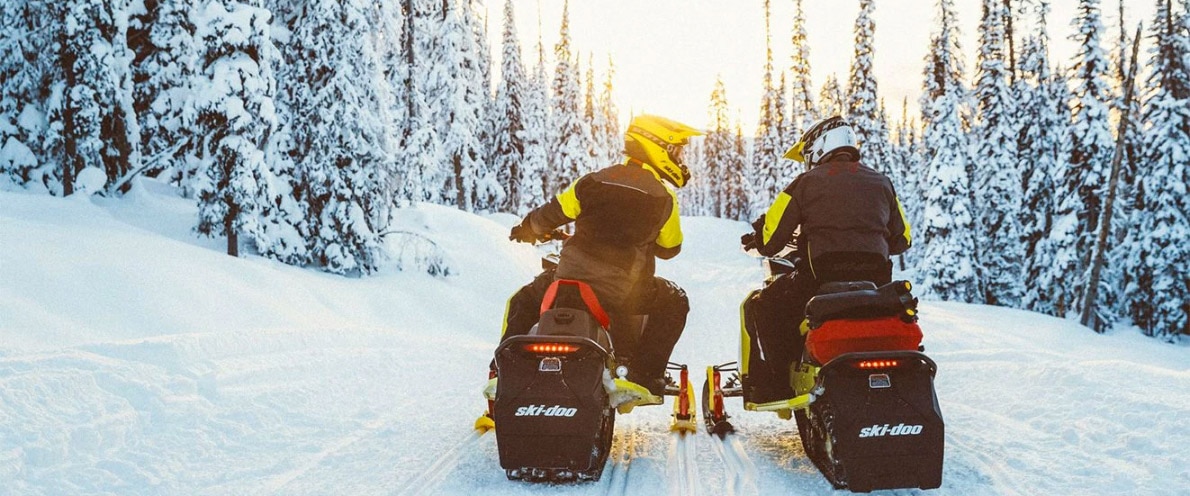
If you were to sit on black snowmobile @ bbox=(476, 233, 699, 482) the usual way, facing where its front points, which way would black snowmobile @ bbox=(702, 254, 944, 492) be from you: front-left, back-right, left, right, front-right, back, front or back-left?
right

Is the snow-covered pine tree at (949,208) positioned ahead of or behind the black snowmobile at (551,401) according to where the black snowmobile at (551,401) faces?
ahead

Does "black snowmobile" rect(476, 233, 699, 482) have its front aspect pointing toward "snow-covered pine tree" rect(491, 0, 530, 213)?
yes

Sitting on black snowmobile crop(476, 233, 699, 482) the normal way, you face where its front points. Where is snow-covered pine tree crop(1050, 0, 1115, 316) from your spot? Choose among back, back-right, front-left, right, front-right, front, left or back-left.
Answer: front-right

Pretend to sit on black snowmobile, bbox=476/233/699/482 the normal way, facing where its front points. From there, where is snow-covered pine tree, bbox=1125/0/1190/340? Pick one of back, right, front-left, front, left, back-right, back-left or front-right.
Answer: front-right

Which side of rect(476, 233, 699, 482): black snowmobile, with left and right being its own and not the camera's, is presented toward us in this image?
back

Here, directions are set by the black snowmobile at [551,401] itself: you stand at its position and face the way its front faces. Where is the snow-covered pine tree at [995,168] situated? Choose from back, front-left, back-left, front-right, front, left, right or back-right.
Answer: front-right

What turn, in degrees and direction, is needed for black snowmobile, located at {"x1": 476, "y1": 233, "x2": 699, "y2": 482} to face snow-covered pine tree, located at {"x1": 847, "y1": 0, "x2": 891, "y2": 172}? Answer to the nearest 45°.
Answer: approximately 45° to its right

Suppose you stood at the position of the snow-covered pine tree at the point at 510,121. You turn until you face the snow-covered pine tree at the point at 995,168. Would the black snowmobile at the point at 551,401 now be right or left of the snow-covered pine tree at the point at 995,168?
right

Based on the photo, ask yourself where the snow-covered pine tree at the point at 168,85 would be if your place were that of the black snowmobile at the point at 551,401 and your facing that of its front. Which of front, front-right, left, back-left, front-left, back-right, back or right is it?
front-left

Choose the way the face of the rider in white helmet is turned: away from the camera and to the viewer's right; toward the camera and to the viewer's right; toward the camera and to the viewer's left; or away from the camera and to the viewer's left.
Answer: away from the camera and to the viewer's left

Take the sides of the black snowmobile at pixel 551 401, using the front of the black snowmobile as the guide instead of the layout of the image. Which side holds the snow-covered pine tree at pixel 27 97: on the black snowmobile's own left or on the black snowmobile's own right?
on the black snowmobile's own left
